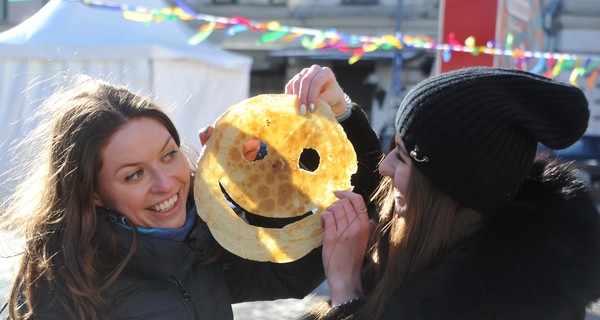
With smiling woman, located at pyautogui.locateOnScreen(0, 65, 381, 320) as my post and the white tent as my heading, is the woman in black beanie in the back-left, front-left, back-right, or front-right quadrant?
back-right

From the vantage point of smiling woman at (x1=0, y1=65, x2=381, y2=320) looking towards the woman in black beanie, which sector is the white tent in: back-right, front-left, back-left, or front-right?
back-left

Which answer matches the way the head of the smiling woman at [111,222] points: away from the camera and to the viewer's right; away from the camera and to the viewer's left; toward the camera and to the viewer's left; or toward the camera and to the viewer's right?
toward the camera and to the viewer's right

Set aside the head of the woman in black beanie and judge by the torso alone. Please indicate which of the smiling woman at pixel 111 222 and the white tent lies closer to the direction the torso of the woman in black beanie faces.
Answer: the smiling woman

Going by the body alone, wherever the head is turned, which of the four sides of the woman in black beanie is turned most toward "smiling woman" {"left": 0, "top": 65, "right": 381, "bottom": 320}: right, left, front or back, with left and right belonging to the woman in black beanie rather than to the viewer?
front

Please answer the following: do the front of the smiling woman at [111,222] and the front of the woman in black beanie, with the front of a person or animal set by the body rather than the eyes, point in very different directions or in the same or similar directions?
very different directions

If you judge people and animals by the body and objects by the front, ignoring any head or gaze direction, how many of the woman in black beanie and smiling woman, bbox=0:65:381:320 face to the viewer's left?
1

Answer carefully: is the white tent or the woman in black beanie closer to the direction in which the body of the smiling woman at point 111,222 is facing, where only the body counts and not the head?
the woman in black beanie

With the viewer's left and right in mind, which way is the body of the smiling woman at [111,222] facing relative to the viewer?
facing the viewer and to the right of the viewer

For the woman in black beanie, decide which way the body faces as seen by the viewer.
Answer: to the viewer's left
